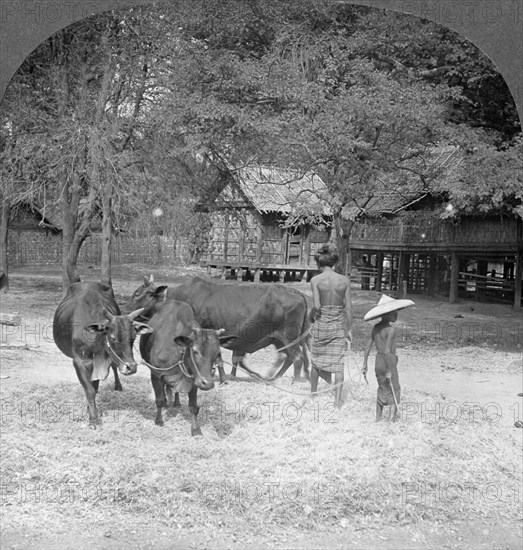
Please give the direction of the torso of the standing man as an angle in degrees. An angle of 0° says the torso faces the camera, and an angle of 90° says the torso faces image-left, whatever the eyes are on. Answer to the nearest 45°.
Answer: approximately 180°

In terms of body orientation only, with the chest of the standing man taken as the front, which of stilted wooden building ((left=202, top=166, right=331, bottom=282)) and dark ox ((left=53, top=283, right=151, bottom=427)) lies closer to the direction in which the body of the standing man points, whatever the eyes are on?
the stilted wooden building

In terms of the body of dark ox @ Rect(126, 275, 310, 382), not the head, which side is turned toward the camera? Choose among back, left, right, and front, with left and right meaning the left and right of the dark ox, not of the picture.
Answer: left

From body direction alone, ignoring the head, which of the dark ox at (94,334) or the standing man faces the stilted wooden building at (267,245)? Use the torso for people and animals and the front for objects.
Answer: the standing man

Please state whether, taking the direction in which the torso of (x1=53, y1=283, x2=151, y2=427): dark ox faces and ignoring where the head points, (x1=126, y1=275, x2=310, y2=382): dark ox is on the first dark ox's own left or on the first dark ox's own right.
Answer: on the first dark ox's own left

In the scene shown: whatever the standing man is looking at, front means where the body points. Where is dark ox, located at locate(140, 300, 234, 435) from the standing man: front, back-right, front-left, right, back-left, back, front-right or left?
back-left

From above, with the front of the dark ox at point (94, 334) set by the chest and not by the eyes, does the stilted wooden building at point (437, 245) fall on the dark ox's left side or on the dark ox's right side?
on the dark ox's left side

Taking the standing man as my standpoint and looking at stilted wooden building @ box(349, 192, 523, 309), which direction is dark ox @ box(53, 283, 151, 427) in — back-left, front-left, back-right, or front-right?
back-left

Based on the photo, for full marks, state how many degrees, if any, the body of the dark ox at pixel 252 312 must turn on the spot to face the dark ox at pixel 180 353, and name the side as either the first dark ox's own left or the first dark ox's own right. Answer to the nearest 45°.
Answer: approximately 90° to the first dark ox's own left

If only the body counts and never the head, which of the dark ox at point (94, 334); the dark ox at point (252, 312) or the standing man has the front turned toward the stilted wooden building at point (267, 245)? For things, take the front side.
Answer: the standing man

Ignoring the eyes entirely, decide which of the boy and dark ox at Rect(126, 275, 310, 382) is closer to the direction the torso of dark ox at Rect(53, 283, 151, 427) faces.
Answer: the boy

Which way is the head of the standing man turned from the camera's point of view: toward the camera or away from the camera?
away from the camera

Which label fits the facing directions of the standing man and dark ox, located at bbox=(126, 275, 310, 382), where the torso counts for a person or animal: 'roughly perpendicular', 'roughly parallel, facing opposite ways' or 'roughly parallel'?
roughly perpendicular
